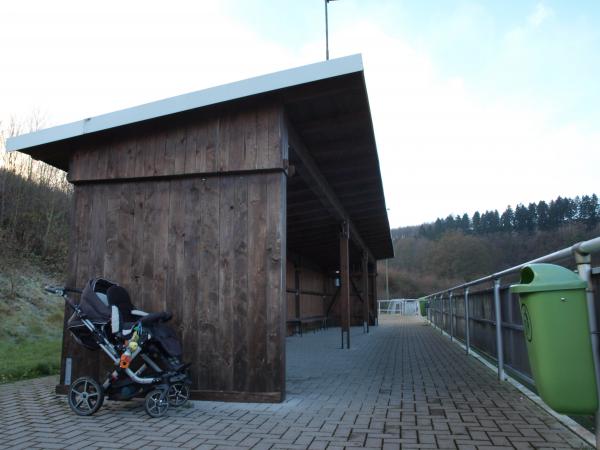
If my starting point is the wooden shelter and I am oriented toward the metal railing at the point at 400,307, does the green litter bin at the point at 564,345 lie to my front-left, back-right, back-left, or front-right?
back-right

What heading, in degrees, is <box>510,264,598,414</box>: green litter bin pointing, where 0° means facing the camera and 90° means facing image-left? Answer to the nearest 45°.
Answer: approximately 90°

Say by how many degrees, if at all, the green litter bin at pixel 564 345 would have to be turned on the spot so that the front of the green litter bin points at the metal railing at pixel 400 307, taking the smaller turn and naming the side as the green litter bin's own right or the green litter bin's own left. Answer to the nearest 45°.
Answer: approximately 90° to the green litter bin's own right

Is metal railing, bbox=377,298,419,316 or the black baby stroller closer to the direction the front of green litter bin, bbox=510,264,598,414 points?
the black baby stroller

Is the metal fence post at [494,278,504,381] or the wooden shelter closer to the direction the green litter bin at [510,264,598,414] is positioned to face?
the wooden shelter

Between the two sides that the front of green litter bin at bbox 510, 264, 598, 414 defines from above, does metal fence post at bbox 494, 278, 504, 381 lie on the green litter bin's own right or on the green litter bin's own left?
on the green litter bin's own right

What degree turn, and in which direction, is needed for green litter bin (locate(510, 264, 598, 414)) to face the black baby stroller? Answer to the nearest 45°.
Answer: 0° — it already faces it
